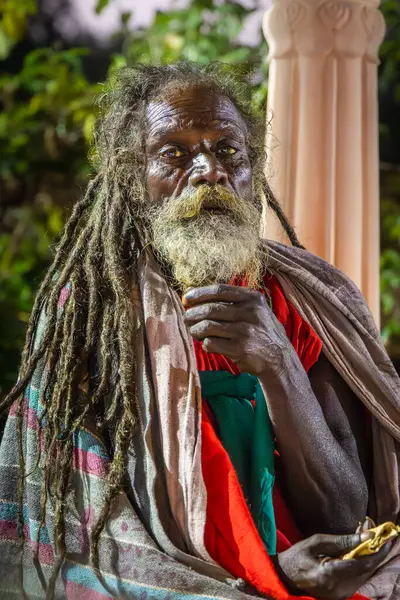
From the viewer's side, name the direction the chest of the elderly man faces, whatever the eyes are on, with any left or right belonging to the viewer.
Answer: facing the viewer and to the right of the viewer
